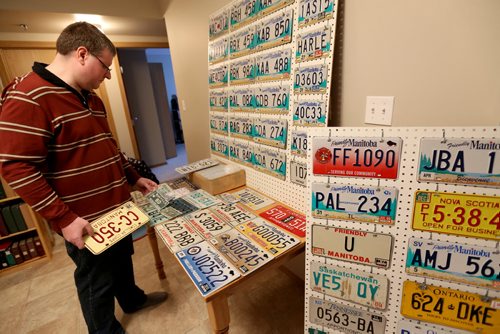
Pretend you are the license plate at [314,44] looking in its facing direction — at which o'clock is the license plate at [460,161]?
the license plate at [460,161] is roughly at 9 o'clock from the license plate at [314,44].

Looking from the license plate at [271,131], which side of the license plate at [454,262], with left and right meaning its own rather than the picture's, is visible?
right

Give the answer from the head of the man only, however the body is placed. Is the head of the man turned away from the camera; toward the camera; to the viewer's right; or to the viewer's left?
to the viewer's right

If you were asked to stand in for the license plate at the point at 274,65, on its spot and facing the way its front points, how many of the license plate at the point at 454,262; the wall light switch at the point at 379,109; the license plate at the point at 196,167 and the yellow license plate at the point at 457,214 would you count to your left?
3

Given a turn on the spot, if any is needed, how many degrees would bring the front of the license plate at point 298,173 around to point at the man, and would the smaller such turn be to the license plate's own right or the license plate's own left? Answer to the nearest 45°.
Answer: approximately 45° to the license plate's own right

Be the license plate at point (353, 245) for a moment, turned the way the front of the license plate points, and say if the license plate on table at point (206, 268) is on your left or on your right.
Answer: on your right

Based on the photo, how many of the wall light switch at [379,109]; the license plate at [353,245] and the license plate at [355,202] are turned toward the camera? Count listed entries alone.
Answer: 3

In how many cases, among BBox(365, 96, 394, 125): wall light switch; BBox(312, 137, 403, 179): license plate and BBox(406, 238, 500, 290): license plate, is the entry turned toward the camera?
3
